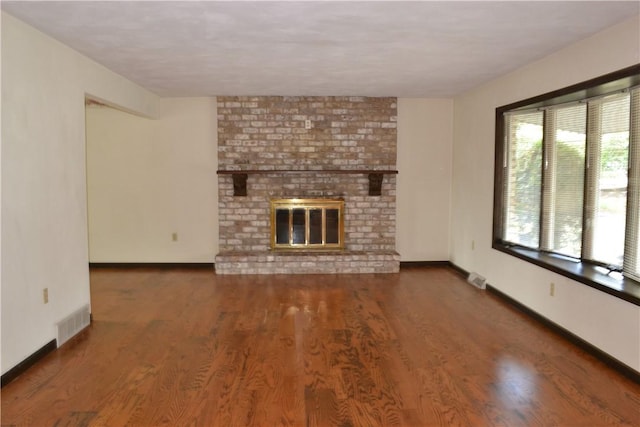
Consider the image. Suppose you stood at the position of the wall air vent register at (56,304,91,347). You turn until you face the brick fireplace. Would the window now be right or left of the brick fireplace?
right

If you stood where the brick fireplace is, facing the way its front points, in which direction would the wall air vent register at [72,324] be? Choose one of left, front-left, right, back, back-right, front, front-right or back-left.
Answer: front-right

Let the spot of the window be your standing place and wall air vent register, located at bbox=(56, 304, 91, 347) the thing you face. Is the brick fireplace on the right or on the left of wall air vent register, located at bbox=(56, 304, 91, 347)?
right

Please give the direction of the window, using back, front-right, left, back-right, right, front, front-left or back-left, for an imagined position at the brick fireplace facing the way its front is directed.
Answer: front-left

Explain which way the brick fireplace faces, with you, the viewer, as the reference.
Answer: facing the viewer
